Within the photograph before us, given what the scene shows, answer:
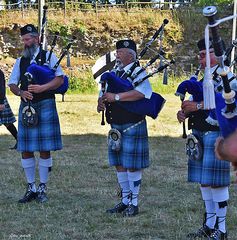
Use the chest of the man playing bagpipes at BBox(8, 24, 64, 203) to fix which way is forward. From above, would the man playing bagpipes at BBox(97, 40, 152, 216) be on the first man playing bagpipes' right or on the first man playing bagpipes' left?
on the first man playing bagpipes' left

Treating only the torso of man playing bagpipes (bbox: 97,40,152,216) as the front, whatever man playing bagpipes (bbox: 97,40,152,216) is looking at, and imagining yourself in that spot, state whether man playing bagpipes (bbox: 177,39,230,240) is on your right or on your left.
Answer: on your left

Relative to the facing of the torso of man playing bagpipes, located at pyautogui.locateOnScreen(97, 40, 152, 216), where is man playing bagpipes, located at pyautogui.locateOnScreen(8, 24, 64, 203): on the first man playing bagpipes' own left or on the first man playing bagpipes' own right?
on the first man playing bagpipes' own right

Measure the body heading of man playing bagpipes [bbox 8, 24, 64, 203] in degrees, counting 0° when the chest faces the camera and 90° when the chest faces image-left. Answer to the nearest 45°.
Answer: approximately 45°
